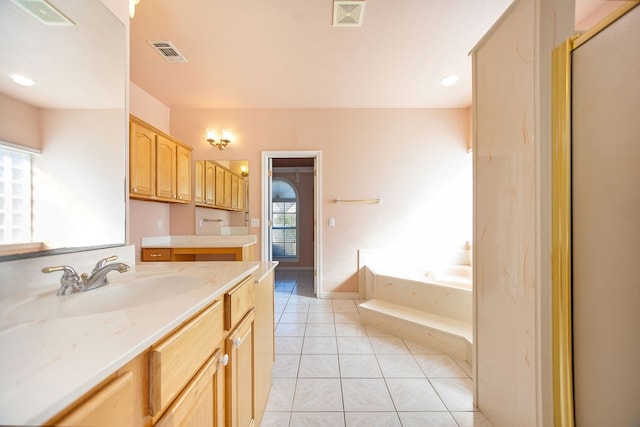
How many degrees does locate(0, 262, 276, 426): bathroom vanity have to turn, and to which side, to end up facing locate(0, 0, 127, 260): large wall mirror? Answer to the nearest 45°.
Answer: approximately 135° to its left

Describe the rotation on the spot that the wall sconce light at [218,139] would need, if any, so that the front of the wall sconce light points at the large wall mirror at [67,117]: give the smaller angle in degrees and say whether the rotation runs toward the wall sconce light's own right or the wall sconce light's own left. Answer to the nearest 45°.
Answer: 0° — it already faces it

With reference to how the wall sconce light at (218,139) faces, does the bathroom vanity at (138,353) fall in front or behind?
in front

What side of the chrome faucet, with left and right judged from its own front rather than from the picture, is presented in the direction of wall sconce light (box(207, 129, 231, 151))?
left

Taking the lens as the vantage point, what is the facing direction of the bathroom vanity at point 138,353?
facing the viewer and to the right of the viewer

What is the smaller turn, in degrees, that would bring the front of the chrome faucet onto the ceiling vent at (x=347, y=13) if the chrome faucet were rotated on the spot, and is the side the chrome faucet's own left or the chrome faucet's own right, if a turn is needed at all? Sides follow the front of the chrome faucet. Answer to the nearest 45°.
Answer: approximately 45° to the chrome faucet's own left

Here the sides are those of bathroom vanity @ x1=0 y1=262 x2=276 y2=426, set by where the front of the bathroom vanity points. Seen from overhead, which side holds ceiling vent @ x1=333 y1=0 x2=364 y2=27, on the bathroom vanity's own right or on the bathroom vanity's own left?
on the bathroom vanity's own left

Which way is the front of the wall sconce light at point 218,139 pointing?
toward the camera
